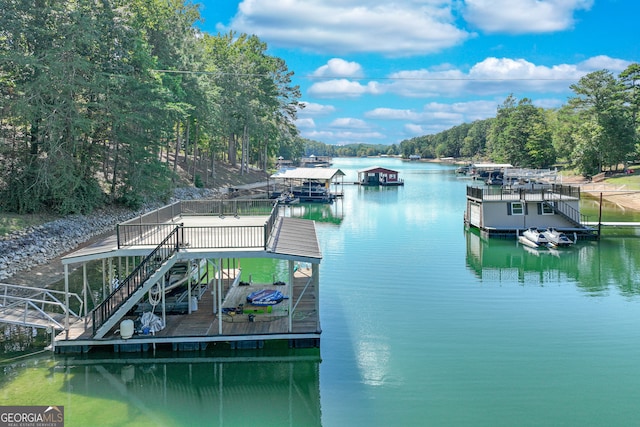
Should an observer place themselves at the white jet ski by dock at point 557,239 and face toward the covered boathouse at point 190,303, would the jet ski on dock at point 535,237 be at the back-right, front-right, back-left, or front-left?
front-right

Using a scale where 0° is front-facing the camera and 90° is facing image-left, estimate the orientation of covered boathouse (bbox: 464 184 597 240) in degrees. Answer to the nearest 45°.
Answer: approximately 90°
